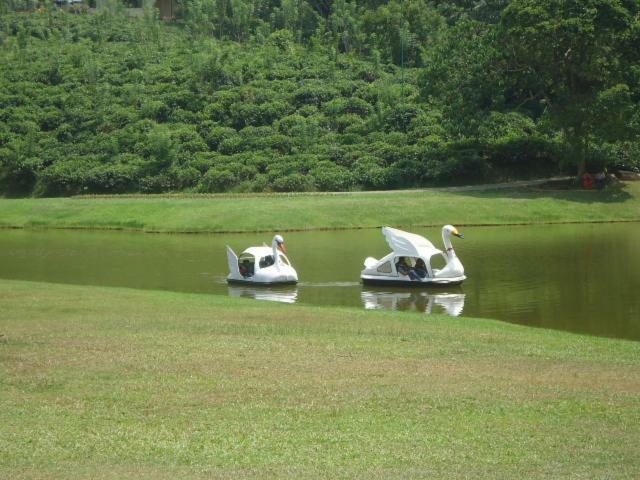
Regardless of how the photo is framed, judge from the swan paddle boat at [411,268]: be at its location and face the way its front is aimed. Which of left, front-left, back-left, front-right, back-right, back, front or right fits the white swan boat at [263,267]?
back

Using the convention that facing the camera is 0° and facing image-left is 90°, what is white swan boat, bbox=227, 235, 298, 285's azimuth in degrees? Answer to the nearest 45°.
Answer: approximately 315°

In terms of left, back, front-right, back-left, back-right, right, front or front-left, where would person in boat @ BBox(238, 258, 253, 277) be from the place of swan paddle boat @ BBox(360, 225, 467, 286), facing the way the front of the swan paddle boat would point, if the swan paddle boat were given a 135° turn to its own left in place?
front-left

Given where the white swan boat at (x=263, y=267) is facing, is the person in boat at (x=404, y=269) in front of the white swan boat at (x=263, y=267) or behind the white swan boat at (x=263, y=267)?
in front

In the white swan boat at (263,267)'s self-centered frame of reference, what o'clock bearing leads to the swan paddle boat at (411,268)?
The swan paddle boat is roughly at 11 o'clock from the white swan boat.

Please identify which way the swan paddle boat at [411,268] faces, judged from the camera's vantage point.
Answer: facing to the right of the viewer
